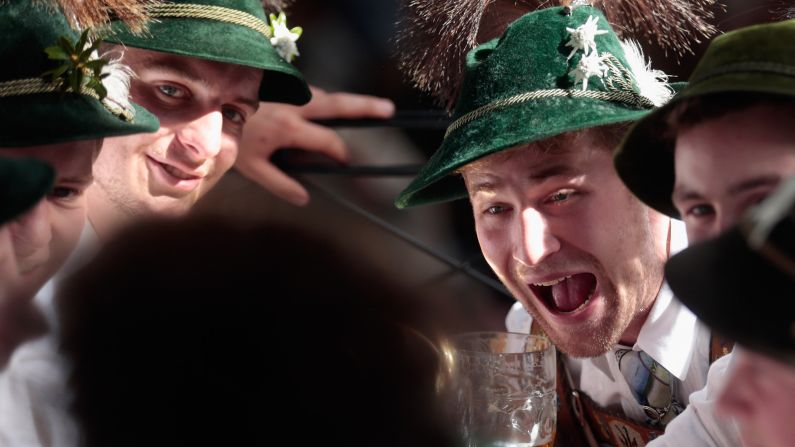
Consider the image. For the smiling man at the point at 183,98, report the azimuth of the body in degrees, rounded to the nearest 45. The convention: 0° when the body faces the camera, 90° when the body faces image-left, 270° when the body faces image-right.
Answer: approximately 315°

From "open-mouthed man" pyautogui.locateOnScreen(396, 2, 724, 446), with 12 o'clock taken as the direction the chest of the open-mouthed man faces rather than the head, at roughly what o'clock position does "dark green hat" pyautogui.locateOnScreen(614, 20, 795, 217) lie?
The dark green hat is roughly at 10 o'clock from the open-mouthed man.

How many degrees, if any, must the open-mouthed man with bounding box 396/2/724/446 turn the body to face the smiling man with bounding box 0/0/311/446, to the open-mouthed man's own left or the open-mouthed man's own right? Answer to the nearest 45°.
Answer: approximately 45° to the open-mouthed man's own right

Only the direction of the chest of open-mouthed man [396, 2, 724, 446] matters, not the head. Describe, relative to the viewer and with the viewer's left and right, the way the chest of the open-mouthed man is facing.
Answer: facing the viewer and to the left of the viewer

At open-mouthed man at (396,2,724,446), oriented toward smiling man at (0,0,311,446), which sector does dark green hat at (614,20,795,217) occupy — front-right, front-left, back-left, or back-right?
back-left

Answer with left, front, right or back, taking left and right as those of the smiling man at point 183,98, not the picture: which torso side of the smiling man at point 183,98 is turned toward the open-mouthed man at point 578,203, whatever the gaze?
front

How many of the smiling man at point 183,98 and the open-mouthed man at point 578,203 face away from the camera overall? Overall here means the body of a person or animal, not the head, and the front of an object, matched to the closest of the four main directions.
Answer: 0

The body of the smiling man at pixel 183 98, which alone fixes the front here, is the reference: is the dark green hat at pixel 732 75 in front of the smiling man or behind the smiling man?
in front

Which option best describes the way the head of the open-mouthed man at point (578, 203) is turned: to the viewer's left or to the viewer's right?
to the viewer's left
